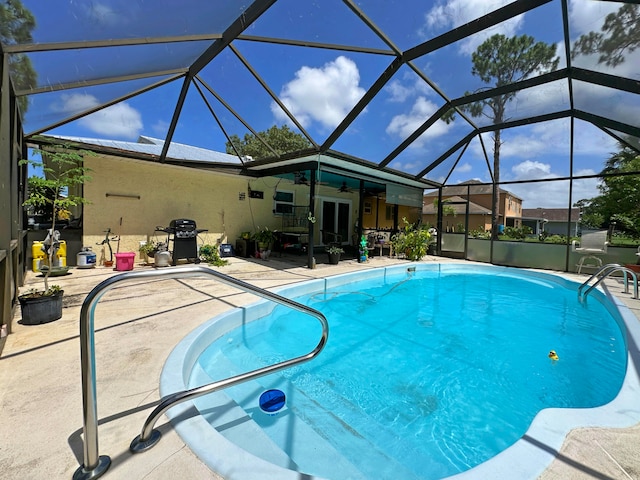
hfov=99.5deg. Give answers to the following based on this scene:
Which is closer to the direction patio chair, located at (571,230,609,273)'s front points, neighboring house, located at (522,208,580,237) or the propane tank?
the propane tank

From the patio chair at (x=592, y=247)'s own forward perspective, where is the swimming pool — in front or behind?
in front

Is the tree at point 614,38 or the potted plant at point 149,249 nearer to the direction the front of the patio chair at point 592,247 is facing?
the potted plant

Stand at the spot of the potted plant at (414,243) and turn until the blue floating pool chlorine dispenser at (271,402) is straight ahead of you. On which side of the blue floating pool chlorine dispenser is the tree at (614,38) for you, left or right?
left

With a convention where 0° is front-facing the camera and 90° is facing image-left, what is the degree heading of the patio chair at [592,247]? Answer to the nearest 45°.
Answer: approximately 45°

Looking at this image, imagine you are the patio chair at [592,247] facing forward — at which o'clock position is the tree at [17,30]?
The tree is roughly at 2 o'clock from the patio chair.

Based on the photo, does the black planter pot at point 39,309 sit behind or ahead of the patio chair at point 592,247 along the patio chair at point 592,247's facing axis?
ahead
